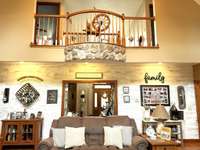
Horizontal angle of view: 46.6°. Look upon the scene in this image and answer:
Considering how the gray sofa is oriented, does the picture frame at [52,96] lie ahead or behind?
behind

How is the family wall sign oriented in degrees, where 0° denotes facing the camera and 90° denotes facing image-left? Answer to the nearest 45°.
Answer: approximately 0°

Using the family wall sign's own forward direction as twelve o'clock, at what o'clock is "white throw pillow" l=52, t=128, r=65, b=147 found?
The white throw pillow is roughly at 1 o'clock from the family wall sign.

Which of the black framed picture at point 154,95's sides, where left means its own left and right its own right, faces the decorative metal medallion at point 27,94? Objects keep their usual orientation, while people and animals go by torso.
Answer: right

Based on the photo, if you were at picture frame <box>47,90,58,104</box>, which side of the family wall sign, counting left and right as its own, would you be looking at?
right

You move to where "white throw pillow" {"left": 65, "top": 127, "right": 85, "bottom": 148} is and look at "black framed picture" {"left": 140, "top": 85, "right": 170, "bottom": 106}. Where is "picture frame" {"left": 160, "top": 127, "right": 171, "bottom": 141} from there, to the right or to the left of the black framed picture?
right

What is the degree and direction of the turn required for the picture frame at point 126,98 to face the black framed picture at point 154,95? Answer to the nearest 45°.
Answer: approximately 90° to its left

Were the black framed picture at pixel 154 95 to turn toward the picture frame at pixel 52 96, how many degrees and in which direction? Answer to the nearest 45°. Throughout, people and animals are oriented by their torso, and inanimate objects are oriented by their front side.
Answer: approximately 90° to its right

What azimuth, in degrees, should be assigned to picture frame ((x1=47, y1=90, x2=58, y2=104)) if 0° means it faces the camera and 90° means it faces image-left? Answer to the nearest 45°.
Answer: approximately 0°

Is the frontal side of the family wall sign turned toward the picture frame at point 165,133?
yes
